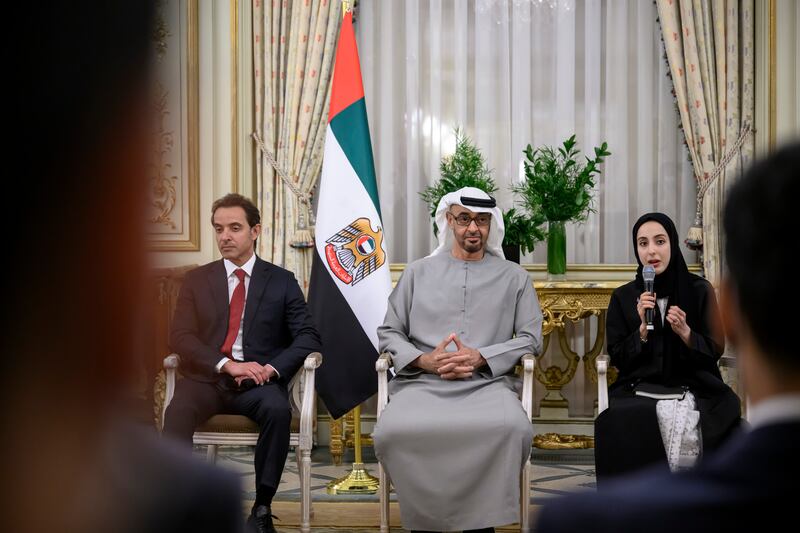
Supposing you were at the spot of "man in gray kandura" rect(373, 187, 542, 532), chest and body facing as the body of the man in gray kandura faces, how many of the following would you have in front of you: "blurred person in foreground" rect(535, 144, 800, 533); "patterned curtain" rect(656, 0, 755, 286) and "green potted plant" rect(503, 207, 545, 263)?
1

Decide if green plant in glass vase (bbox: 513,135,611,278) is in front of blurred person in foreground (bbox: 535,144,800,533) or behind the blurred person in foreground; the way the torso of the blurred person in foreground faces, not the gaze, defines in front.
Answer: in front

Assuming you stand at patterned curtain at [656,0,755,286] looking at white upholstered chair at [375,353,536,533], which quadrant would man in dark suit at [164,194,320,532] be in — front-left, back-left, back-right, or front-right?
front-right

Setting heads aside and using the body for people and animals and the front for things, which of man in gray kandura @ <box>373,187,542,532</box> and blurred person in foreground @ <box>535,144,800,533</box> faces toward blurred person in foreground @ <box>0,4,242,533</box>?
the man in gray kandura

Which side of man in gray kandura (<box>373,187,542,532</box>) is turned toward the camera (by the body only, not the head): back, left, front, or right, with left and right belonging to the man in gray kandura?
front

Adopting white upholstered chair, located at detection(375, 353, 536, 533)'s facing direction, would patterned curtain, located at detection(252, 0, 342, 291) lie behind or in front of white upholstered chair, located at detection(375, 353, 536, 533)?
behind

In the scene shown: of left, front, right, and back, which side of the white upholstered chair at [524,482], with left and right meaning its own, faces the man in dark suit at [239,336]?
right

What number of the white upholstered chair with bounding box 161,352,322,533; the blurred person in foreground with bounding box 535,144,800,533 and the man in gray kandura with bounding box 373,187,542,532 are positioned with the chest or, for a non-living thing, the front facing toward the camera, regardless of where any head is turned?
2

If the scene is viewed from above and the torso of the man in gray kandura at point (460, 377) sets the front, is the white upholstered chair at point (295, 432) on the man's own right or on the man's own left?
on the man's own right

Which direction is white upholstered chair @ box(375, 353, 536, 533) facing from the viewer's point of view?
toward the camera

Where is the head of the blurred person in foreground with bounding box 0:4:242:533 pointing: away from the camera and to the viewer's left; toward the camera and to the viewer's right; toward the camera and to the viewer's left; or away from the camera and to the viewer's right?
away from the camera and to the viewer's right

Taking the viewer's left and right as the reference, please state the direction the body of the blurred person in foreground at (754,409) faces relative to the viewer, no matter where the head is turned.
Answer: facing away from the viewer
